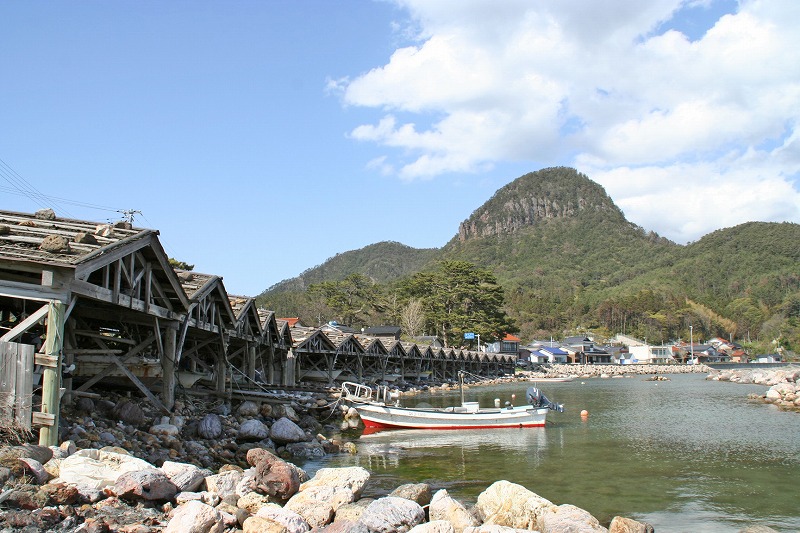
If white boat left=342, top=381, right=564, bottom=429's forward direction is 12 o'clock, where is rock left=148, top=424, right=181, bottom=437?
The rock is roughly at 10 o'clock from the white boat.

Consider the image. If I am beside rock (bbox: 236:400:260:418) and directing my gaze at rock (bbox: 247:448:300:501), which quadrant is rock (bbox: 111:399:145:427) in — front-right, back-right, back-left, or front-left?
front-right

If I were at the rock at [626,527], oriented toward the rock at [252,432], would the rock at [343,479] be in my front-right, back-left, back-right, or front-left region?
front-left

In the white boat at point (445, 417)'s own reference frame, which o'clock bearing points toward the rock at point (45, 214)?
The rock is roughly at 10 o'clock from the white boat.

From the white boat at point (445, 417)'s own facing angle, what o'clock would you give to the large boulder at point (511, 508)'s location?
The large boulder is roughly at 9 o'clock from the white boat.

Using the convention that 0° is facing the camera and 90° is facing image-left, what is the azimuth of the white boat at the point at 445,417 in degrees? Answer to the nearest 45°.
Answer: approximately 90°

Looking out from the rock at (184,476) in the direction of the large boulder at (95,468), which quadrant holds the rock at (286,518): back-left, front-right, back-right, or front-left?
back-left

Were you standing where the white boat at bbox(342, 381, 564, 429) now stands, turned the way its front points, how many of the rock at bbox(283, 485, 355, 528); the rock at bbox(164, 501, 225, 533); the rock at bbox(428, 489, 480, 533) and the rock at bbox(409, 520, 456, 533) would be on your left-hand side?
4

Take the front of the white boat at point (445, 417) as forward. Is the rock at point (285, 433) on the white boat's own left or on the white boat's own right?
on the white boat's own left

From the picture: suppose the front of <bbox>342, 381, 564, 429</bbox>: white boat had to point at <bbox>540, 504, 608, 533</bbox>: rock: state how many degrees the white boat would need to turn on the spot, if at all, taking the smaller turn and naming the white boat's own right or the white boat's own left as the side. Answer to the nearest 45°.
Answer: approximately 90° to the white boat's own left

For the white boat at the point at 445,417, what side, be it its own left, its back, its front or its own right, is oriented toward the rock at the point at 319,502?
left

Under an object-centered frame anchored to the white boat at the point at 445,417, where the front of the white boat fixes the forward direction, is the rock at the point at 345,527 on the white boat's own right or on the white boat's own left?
on the white boat's own left

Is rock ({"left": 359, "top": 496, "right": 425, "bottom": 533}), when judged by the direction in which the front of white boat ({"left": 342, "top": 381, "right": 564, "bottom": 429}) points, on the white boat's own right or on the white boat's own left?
on the white boat's own left

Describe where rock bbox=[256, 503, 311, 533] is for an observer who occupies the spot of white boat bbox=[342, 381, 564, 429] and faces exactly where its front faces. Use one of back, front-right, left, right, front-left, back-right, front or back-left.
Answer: left

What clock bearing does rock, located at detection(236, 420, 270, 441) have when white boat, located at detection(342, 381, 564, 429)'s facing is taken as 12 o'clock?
The rock is roughly at 10 o'clock from the white boat.

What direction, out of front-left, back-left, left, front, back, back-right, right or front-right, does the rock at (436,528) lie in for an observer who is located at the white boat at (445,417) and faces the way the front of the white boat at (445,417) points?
left

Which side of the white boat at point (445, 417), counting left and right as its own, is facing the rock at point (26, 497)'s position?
left
